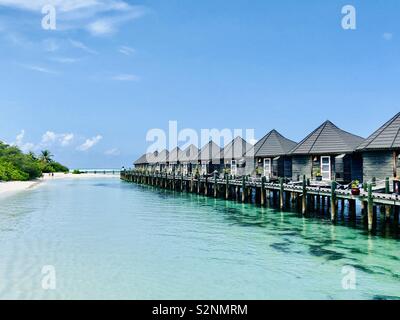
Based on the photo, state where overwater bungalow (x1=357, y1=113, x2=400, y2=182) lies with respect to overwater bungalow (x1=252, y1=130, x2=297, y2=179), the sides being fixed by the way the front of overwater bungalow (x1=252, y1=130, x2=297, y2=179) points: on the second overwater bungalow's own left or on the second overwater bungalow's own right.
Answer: on the second overwater bungalow's own left

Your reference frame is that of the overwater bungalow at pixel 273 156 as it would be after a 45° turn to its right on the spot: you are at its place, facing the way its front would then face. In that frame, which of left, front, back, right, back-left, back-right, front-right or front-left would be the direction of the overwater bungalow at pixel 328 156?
back-left

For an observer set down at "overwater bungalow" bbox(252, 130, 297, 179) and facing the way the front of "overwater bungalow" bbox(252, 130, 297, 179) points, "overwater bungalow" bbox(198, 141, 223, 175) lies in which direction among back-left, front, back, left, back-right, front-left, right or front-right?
right

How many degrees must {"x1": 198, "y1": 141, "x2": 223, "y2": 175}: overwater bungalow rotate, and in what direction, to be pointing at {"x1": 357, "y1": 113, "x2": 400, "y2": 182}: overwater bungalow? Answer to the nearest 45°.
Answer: approximately 45° to its left

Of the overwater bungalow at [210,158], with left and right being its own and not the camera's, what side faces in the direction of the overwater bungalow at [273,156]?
left

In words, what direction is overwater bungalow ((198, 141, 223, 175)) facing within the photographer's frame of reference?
facing the viewer and to the left of the viewer

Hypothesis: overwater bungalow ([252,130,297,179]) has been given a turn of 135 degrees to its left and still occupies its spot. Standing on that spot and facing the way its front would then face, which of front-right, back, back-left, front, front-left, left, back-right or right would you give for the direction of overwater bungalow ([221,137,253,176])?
back-left

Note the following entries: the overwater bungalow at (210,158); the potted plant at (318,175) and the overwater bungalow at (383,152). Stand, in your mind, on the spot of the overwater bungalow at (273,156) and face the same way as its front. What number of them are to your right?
1

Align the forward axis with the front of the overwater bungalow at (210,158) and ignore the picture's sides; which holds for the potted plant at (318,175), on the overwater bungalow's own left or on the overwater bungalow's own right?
on the overwater bungalow's own left

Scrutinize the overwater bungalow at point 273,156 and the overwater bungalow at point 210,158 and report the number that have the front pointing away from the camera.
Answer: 0

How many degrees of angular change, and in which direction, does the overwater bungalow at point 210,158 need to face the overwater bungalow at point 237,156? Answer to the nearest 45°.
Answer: approximately 90° to its left

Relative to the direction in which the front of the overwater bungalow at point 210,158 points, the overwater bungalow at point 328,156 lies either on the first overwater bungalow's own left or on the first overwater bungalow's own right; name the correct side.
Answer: on the first overwater bungalow's own left
